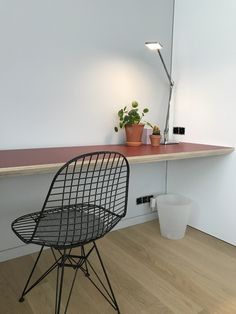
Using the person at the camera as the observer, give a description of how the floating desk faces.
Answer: facing the viewer and to the right of the viewer

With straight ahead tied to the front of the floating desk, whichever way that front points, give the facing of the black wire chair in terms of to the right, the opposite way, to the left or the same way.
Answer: the opposite way

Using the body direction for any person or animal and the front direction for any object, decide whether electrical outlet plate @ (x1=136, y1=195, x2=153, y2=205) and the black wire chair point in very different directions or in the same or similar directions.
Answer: very different directions

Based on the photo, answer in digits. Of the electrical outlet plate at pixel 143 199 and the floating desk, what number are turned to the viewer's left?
0

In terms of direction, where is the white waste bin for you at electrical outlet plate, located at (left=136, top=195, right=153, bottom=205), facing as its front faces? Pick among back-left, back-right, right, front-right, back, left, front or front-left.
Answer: front

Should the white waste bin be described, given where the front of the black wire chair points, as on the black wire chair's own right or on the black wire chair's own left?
on the black wire chair's own right

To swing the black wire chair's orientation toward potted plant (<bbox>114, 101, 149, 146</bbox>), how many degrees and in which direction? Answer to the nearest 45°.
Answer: approximately 90° to its right
